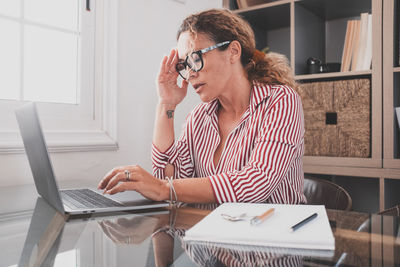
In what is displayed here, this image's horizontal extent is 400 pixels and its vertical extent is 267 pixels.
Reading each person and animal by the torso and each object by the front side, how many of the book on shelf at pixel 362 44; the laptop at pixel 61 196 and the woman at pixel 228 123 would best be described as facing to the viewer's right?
1

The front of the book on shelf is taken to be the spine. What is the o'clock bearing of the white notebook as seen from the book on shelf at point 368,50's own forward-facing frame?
The white notebook is roughly at 12 o'clock from the book on shelf.

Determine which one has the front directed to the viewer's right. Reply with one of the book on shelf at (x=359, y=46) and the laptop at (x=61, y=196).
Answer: the laptop

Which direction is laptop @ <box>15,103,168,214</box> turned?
to the viewer's right

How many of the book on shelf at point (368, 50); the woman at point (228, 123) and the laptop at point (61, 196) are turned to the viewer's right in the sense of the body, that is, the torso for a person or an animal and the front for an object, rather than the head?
1

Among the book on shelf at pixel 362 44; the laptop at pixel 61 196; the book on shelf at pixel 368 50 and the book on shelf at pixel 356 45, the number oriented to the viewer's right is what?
1

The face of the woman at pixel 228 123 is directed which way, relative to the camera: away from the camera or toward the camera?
toward the camera

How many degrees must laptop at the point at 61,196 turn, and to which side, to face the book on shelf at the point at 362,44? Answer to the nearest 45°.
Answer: approximately 45° to its left

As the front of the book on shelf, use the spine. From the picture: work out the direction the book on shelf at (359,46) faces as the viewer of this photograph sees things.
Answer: facing the viewer

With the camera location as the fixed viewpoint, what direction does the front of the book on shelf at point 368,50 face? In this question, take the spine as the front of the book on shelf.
facing the viewer

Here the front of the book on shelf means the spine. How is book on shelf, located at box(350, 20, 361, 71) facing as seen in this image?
toward the camera

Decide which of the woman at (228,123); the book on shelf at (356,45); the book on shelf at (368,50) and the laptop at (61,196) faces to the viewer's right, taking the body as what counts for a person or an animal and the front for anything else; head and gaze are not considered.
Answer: the laptop

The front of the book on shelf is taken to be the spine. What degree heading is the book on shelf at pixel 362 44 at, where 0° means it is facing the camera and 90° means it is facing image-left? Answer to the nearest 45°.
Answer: approximately 0°

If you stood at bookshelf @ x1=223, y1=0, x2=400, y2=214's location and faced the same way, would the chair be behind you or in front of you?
in front

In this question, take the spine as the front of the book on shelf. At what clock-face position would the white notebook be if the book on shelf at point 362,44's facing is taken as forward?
The white notebook is roughly at 12 o'clock from the book on shelf.
